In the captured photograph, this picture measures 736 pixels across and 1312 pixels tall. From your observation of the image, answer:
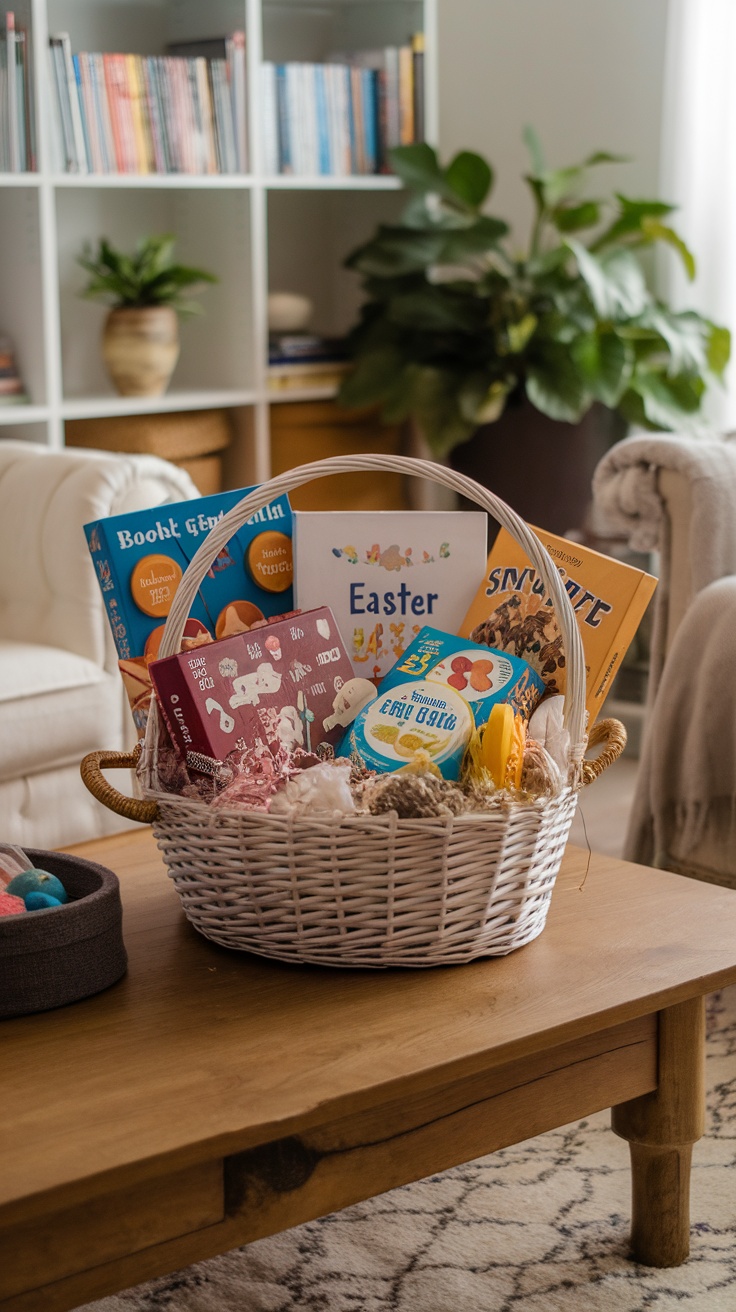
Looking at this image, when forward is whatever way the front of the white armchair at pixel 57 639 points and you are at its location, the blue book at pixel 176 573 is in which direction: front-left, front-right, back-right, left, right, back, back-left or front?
front-right

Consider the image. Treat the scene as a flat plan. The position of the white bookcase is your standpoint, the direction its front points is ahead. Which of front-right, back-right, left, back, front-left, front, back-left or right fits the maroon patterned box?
front

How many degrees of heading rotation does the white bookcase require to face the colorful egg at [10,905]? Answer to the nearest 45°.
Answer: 0° — it already faces it

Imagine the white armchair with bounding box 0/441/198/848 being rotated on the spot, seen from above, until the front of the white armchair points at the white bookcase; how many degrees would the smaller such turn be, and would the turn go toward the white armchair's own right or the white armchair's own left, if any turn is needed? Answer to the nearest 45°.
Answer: approximately 135° to the white armchair's own left

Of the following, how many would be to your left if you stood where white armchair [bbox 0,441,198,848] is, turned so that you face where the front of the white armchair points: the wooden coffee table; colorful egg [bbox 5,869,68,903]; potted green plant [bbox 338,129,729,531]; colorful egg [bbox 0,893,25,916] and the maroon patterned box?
1

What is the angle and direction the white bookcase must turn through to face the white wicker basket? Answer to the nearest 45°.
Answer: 0° — it already faces it

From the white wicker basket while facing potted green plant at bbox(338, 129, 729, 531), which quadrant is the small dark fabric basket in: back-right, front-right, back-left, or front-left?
back-left

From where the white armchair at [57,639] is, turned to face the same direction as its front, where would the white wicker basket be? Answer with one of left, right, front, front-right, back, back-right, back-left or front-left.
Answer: front-right

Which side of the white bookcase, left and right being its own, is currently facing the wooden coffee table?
front

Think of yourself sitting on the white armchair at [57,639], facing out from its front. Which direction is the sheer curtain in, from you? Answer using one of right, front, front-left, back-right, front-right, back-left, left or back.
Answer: left

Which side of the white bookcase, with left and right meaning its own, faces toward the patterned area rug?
front

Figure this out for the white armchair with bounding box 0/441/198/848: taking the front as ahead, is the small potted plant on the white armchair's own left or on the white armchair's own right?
on the white armchair's own left

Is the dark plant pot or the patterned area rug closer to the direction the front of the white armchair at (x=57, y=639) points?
the patterned area rug

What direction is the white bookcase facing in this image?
toward the camera

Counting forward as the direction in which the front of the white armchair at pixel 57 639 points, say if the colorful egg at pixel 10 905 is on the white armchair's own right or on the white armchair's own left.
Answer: on the white armchair's own right

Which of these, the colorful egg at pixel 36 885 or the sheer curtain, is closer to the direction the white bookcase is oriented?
the colorful egg

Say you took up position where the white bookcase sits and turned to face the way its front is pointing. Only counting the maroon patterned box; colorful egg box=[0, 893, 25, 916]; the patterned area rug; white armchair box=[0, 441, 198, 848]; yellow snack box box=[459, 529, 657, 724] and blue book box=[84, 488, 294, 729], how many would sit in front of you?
6
